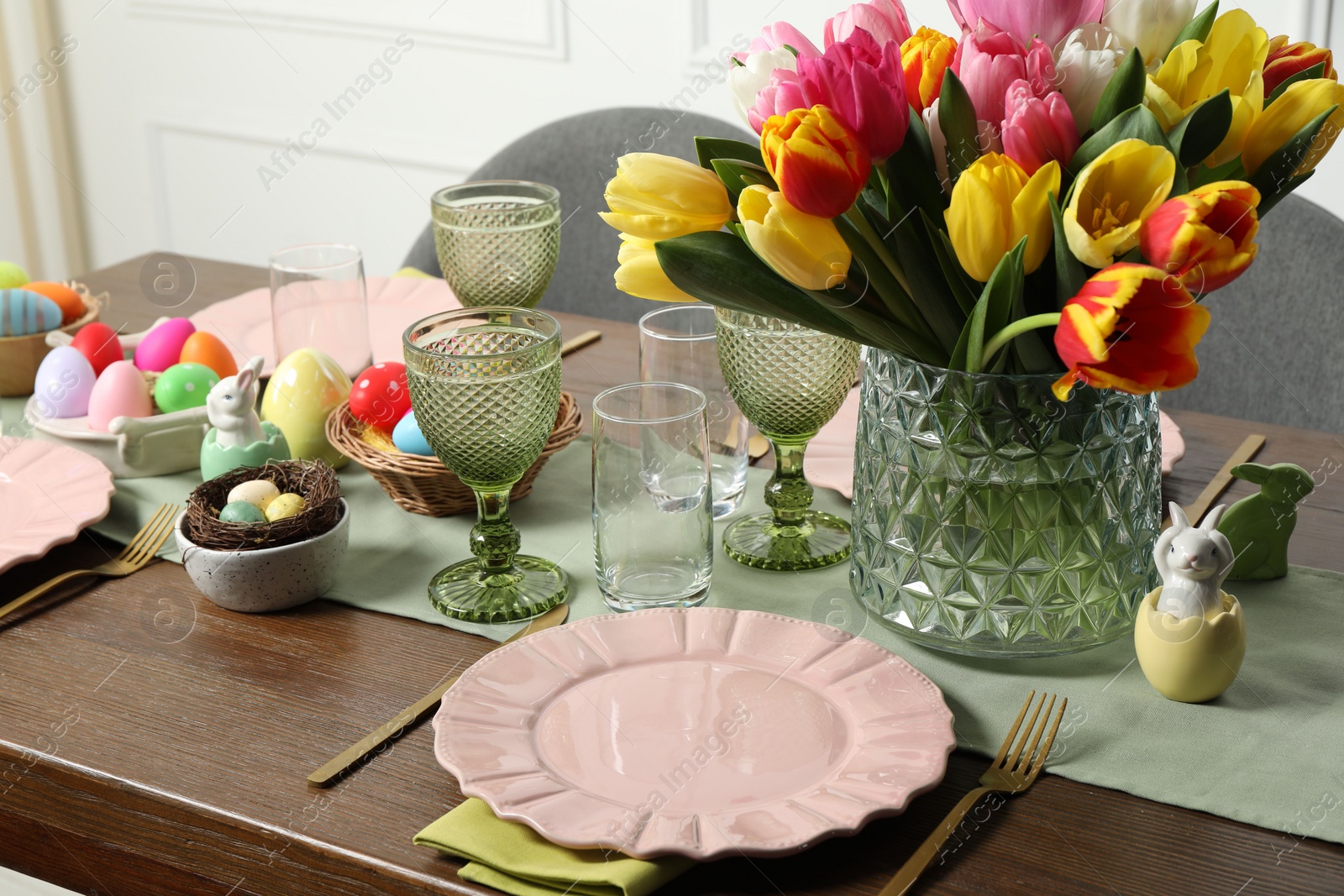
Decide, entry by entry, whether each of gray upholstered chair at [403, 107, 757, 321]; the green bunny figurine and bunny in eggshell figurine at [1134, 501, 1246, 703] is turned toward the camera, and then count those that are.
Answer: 2

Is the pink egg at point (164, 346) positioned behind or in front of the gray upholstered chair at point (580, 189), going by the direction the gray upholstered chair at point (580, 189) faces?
in front

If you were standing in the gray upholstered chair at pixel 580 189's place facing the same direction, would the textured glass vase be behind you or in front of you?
in front

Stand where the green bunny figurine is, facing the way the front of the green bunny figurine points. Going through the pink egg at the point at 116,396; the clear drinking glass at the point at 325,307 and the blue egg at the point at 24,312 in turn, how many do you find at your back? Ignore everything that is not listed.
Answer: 3

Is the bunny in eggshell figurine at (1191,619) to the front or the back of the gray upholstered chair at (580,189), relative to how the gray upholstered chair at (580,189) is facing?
to the front

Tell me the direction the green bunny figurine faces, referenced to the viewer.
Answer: facing to the right of the viewer

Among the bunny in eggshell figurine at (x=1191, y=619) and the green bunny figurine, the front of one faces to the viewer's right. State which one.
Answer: the green bunny figurine

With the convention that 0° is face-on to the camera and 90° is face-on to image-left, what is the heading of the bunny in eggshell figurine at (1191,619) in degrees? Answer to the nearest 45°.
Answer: approximately 0°

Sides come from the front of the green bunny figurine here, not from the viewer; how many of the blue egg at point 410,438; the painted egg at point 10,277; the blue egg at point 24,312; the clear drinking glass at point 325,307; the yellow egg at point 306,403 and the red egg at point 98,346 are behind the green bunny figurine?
6

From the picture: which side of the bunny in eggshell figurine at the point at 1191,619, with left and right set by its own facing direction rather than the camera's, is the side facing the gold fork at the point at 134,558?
right
